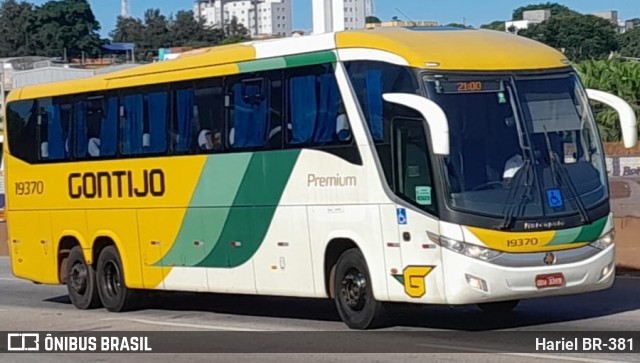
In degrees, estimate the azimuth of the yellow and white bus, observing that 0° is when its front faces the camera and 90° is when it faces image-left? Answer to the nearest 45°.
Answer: approximately 315°
